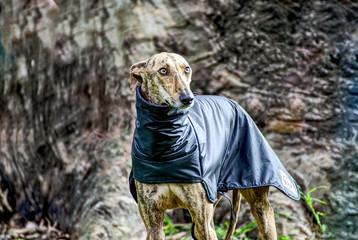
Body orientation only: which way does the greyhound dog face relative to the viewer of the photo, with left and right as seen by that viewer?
facing the viewer and to the left of the viewer
